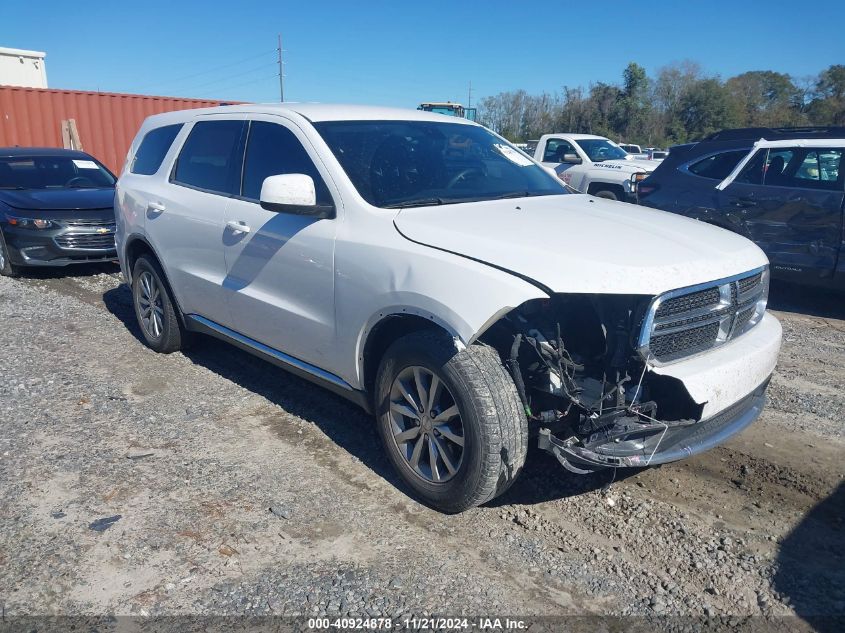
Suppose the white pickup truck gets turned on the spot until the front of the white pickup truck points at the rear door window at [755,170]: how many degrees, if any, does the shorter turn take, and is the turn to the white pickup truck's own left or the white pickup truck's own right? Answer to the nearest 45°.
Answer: approximately 45° to the white pickup truck's own right

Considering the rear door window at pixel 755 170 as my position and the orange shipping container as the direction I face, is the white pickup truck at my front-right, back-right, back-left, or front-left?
front-right

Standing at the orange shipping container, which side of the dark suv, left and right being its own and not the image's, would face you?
back

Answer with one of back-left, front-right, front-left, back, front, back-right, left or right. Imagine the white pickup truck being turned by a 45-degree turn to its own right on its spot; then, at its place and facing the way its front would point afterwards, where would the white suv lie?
front

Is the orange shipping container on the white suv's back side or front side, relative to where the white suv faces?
on the back side

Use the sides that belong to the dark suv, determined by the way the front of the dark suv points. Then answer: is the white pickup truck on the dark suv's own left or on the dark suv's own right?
on the dark suv's own left

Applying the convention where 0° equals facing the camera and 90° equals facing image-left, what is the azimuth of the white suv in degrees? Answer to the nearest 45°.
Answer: approximately 315°

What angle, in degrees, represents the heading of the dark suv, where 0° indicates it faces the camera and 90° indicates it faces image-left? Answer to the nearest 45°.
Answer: approximately 270°

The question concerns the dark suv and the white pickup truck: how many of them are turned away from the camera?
0

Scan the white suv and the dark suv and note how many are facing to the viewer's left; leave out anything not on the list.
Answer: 0

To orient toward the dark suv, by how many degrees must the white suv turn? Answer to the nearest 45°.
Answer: approximately 90° to its left

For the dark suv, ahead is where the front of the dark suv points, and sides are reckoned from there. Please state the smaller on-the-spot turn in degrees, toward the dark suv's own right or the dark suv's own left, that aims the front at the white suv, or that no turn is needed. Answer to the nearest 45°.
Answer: approximately 90° to the dark suv's own right

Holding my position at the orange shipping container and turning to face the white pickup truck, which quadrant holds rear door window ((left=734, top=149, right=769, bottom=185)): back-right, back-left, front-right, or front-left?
front-right

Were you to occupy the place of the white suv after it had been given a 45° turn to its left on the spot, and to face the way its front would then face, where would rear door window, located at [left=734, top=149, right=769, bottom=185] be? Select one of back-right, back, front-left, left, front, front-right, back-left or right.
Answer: front-left

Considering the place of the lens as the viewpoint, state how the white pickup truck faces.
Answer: facing the viewer and to the right of the viewer
